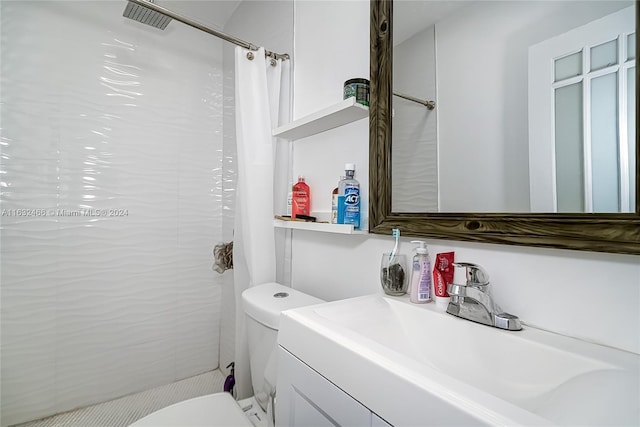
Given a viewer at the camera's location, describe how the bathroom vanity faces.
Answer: facing the viewer and to the left of the viewer

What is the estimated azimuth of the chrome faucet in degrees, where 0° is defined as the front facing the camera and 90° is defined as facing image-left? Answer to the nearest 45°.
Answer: approximately 45°

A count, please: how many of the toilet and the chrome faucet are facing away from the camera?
0

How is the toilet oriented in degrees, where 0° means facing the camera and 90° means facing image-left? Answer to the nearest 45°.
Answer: approximately 45°

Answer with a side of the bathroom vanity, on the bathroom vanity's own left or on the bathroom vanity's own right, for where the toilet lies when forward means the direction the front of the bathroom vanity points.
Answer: on the bathroom vanity's own right
